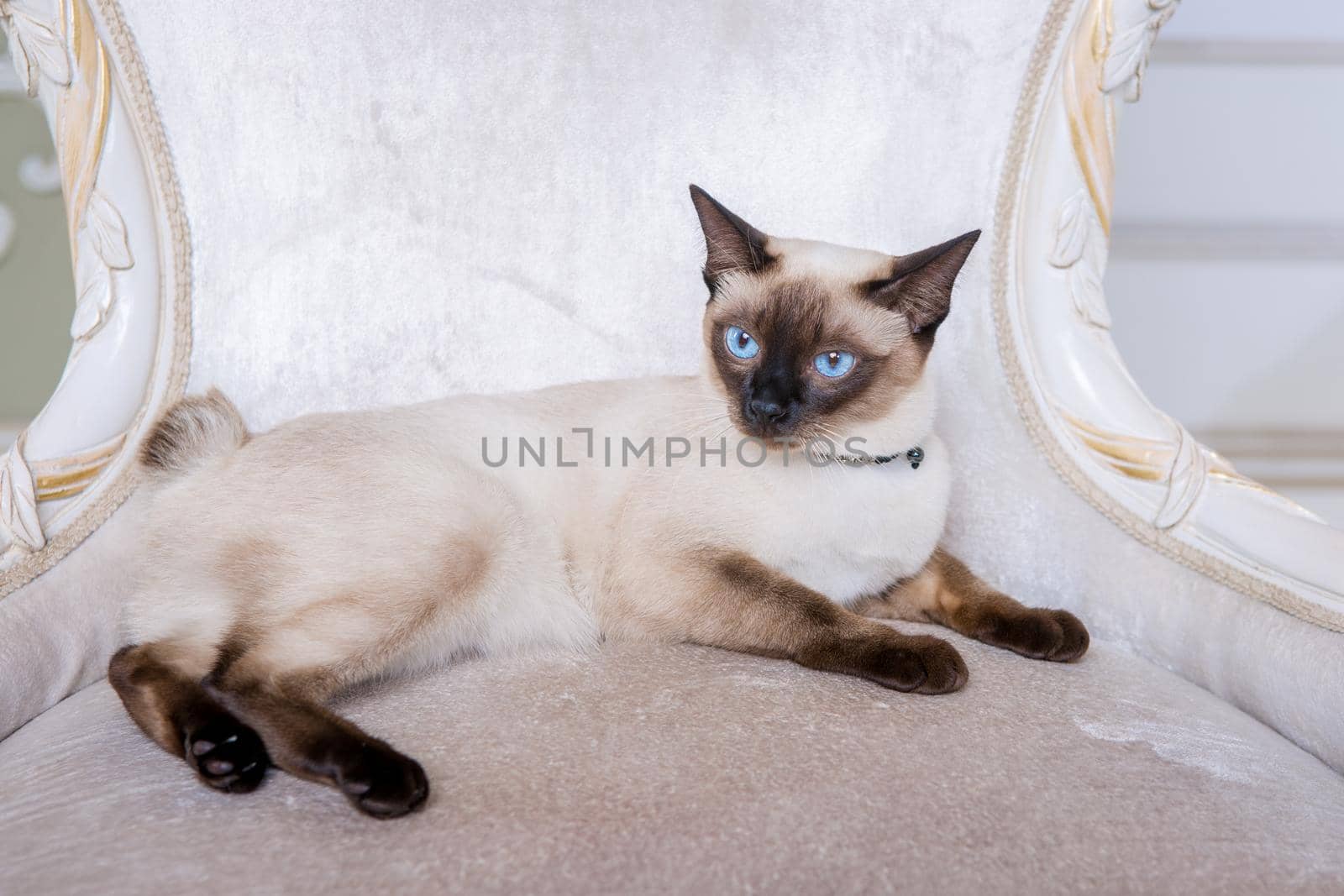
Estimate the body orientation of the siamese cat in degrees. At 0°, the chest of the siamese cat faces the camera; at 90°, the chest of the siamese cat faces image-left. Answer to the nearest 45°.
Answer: approximately 270°

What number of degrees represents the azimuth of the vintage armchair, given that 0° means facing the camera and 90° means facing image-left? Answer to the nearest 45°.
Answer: approximately 0°
